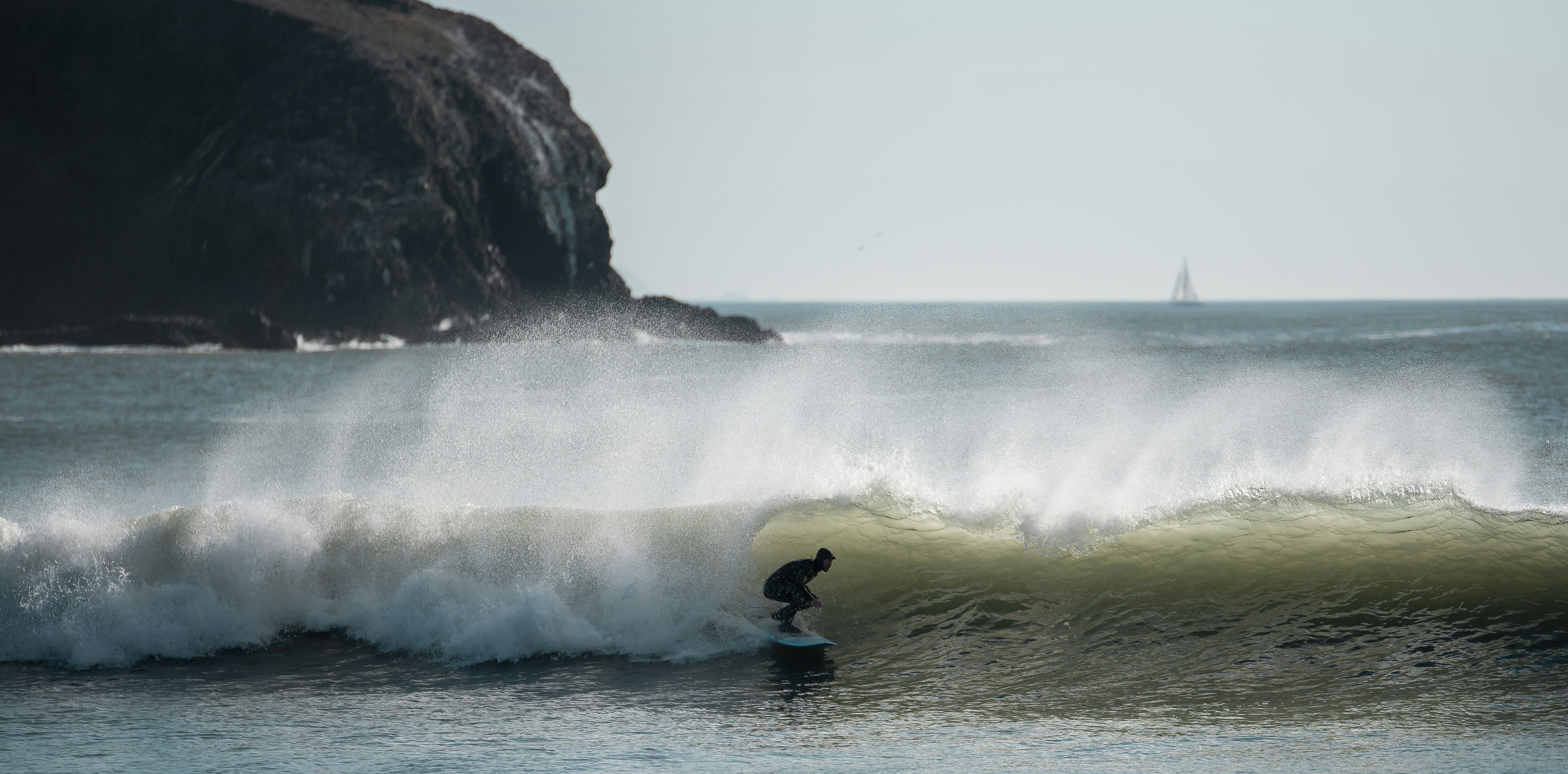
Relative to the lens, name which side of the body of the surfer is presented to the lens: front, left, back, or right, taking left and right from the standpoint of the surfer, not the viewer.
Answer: right

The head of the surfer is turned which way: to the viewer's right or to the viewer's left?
to the viewer's right

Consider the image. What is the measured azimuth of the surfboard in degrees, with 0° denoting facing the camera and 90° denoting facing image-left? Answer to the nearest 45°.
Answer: approximately 270°
